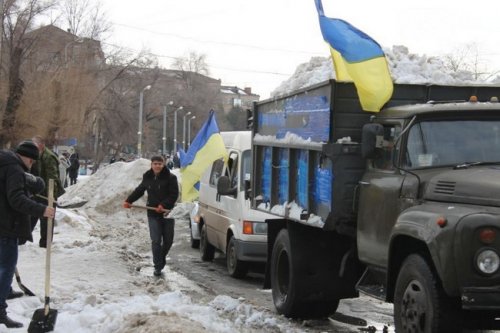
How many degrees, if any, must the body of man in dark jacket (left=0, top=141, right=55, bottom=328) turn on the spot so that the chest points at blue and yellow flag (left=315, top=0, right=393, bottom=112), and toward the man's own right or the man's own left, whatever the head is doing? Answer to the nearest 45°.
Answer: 0° — they already face it

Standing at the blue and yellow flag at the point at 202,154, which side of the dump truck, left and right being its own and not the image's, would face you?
back

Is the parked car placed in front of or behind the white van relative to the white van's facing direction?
behind

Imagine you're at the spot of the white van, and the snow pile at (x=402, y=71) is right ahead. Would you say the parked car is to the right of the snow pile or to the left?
left

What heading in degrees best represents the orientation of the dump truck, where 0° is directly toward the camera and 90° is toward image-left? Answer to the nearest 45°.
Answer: approximately 315°

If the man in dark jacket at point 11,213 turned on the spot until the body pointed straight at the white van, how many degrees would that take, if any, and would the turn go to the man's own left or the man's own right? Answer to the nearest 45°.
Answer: approximately 45° to the man's own left

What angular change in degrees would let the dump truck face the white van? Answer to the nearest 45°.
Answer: approximately 180°

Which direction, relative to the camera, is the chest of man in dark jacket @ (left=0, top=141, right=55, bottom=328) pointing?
to the viewer's right

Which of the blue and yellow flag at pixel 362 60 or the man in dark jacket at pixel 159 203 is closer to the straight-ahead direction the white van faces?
the blue and yellow flag

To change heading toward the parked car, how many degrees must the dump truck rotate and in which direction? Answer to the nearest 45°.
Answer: approximately 180°
